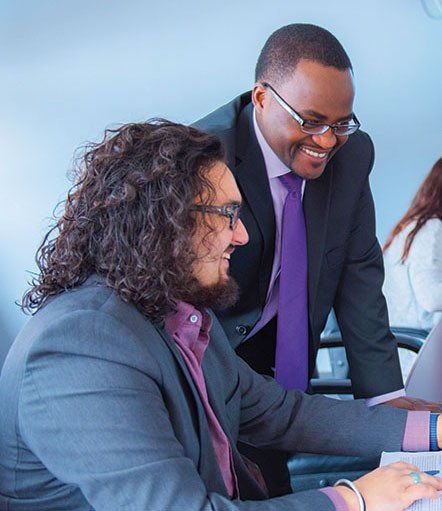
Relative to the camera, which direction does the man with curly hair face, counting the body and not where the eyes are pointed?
to the viewer's right

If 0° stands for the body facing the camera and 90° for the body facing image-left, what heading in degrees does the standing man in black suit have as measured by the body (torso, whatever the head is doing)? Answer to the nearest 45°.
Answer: approximately 315°

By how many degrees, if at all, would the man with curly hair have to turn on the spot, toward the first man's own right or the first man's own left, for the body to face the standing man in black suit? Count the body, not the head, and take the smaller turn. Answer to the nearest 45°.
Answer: approximately 45° to the first man's own left
